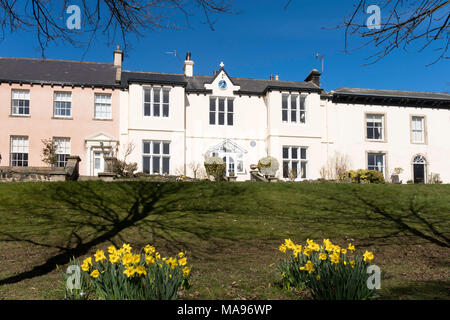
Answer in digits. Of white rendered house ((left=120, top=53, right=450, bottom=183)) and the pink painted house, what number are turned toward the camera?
2

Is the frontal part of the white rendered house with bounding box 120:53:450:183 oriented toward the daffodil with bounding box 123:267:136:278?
yes

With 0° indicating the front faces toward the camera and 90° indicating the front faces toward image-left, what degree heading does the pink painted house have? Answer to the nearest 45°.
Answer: approximately 0°

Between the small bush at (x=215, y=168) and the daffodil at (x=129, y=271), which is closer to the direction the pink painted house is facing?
the daffodil

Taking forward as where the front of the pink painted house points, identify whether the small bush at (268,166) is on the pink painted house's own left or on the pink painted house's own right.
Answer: on the pink painted house's own left

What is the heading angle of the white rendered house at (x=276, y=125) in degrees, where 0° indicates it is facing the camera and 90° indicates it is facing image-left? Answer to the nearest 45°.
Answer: approximately 0°

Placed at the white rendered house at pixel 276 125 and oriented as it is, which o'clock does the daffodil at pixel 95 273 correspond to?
The daffodil is roughly at 12 o'clock from the white rendered house.

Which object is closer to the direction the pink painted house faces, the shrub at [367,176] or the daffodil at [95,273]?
the daffodil

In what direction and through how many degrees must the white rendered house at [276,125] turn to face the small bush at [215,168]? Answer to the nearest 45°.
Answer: approximately 45° to its right
